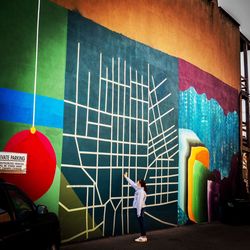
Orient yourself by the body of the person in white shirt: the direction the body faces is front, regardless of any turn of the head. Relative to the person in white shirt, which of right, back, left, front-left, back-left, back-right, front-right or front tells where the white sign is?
front-left
